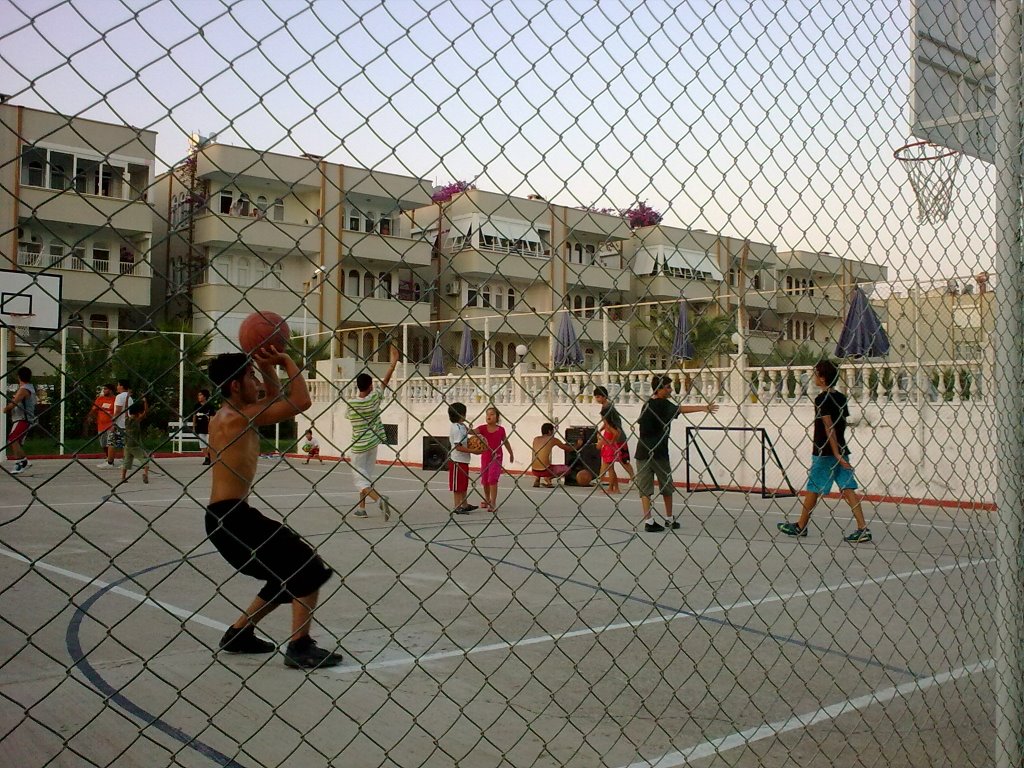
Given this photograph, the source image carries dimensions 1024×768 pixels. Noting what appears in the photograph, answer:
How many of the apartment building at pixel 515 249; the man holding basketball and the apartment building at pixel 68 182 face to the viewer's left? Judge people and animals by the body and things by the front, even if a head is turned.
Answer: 0

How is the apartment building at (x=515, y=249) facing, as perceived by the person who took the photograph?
facing the viewer and to the right of the viewer

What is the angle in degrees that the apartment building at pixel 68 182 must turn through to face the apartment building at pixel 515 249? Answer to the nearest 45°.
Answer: approximately 45° to its left

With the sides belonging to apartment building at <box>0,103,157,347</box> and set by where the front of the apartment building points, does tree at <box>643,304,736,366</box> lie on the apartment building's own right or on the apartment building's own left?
on the apartment building's own left

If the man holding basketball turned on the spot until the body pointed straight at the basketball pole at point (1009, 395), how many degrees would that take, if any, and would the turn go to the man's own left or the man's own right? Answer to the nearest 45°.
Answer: approximately 45° to the man's own right

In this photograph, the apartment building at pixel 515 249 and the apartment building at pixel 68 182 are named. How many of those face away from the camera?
0
